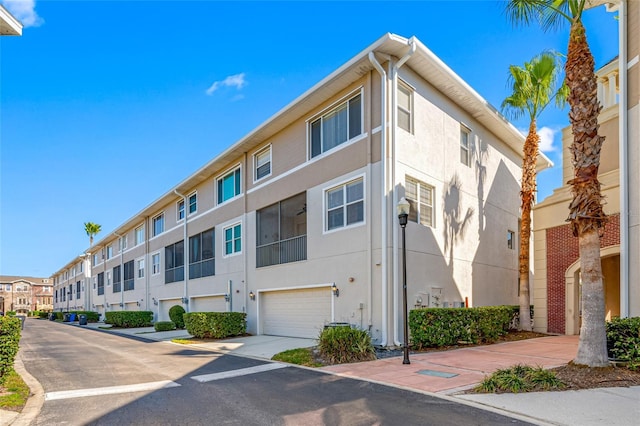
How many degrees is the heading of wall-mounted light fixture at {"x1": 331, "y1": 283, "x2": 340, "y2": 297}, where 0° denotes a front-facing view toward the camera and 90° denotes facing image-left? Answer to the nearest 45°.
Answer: approximately 45°

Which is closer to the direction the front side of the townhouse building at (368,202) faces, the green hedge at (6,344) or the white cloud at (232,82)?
the green hedge

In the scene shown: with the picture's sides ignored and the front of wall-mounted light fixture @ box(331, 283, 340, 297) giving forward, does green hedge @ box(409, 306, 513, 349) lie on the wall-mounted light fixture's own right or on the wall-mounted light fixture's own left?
on the wall-mounted light fixture's own left

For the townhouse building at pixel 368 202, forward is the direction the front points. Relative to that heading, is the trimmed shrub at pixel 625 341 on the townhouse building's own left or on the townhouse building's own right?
on the townhouse building's own left

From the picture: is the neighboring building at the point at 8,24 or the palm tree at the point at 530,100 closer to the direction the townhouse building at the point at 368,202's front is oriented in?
the neighboring building

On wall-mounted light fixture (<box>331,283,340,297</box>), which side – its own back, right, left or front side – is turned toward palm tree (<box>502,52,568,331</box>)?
back

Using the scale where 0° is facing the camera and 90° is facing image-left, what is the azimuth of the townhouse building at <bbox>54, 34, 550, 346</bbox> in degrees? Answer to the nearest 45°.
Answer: approximately 45°
